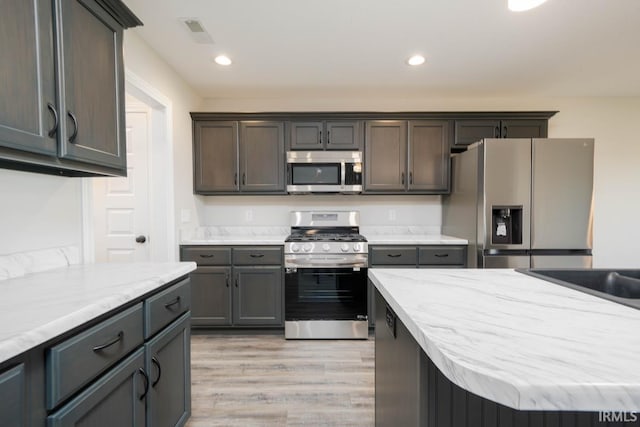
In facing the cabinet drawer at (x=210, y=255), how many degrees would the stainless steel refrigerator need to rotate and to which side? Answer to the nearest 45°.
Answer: approximately 45° to its right

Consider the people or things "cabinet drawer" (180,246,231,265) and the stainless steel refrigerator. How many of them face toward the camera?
2

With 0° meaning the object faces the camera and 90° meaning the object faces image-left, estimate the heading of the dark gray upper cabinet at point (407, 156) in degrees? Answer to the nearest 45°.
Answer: approximately 0°

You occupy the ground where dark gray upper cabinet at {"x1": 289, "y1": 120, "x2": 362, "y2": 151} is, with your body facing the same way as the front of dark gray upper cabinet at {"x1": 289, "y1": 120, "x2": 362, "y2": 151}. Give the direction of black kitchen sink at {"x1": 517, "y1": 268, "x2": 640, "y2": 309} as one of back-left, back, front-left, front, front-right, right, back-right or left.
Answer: front-left

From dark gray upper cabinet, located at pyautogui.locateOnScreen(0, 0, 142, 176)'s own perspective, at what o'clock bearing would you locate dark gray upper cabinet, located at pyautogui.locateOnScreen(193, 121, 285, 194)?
dark gray upper cabinet, located at pyautogui.locateOnScreen(193, 121, 285, 194) is roughly at 9 o'clock from dark gray upper cabinet, located at pyautogui.locateOnScreen(0, 0, 142, 176).

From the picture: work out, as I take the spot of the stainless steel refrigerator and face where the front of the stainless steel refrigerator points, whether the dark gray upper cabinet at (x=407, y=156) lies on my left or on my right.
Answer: on my right

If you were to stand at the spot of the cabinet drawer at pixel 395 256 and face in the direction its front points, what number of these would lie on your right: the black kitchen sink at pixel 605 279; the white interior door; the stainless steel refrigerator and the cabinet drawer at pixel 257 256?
2

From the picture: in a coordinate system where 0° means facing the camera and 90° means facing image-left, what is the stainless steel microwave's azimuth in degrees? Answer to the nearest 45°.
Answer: approximately 0°

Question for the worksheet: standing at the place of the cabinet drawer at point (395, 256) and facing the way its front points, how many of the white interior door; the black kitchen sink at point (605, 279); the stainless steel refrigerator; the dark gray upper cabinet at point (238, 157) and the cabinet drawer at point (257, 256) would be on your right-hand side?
3

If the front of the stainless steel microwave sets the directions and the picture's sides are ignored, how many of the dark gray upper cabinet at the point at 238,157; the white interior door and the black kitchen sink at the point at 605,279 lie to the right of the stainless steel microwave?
2

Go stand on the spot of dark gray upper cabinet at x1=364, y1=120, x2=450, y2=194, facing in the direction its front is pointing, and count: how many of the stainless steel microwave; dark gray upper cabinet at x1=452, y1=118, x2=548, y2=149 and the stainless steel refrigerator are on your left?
2
